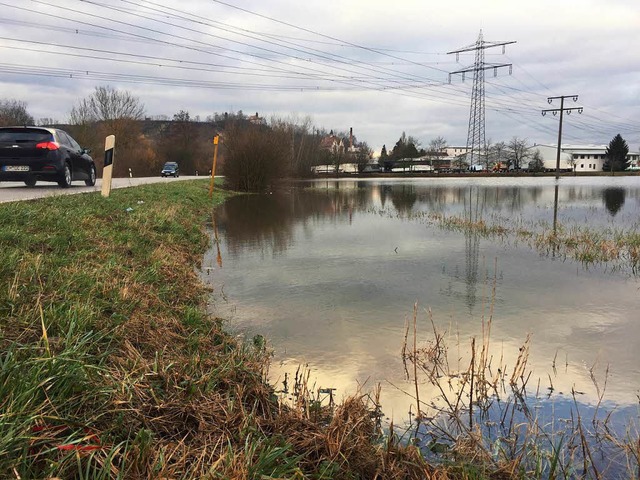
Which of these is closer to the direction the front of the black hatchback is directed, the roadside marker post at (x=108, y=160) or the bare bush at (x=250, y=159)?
the bare bush

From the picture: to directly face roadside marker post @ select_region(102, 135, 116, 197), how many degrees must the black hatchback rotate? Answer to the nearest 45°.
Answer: approximately 90° to its right

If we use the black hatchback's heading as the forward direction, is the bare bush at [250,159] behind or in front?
in front

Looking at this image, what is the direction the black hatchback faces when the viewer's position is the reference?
facing away from the viewer and to the right of the viewer
